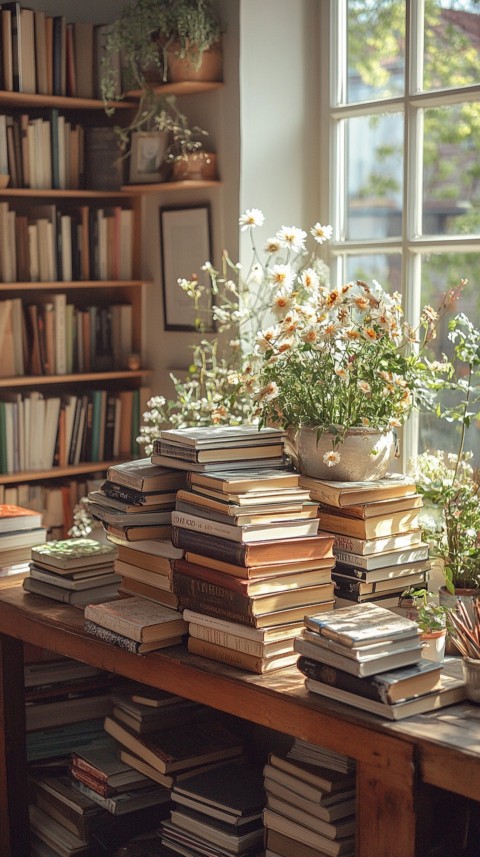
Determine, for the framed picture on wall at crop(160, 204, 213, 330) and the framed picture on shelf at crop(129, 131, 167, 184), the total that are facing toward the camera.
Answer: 2

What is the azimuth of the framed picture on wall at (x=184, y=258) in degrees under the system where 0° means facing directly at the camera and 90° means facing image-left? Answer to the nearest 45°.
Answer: approximately 0°

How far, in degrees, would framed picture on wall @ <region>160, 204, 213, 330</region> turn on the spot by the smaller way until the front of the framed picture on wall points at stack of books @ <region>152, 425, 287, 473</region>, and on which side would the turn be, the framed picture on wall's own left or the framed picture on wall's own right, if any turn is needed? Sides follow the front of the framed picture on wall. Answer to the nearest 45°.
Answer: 0° — it already faces it

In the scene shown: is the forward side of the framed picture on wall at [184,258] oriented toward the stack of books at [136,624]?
yes

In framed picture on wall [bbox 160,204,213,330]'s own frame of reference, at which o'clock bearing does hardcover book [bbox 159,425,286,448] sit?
The hardcover book is roughly at 12 o'clock from the framed picture on wall.
